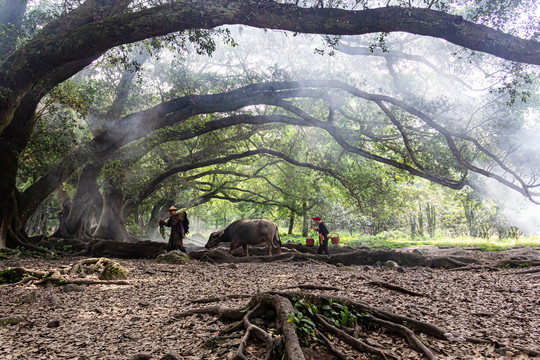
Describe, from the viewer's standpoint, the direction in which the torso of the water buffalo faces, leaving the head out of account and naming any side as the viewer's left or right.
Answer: facing to the left of the viewer

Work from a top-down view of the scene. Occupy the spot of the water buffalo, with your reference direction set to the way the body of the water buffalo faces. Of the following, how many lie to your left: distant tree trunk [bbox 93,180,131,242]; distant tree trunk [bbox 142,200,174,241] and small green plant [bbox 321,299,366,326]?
1

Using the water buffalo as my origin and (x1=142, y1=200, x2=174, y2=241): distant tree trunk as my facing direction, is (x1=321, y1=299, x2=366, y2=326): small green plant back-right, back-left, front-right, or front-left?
back-left

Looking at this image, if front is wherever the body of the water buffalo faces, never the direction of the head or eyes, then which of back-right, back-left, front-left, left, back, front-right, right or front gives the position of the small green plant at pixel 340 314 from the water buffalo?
left

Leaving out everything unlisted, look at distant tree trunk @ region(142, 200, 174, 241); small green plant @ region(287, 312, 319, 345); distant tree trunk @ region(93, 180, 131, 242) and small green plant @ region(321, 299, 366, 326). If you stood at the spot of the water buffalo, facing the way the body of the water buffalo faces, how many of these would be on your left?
2

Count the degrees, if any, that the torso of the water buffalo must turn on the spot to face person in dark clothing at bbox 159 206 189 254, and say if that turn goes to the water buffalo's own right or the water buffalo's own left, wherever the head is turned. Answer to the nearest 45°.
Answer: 0° — it already faces them

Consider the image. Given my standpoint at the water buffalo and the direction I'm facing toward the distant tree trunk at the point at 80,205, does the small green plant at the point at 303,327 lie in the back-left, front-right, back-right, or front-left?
back-left

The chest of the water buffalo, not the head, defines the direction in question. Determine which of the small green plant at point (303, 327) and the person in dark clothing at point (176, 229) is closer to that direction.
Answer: the person in dark clothing

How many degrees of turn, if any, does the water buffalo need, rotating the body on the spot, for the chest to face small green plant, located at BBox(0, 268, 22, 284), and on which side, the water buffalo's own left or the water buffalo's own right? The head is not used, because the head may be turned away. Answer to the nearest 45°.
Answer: approximately 45° to the water buffalo's own left

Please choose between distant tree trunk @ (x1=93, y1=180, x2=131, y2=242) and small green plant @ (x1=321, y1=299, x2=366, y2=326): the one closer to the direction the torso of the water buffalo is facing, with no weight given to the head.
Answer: the distant tree trunk

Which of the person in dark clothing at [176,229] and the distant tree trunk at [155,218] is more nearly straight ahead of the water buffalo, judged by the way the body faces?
the person in dark clothing

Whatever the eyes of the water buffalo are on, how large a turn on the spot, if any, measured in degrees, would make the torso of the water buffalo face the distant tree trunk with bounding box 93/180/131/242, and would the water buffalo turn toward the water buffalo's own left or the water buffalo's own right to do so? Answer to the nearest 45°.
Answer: approximately 45° to the water buffalo's own right

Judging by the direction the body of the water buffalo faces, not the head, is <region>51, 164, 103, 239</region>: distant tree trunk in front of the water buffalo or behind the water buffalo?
in front

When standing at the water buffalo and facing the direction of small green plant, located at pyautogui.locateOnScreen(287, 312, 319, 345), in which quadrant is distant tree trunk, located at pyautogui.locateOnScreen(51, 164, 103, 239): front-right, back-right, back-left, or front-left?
back-right
